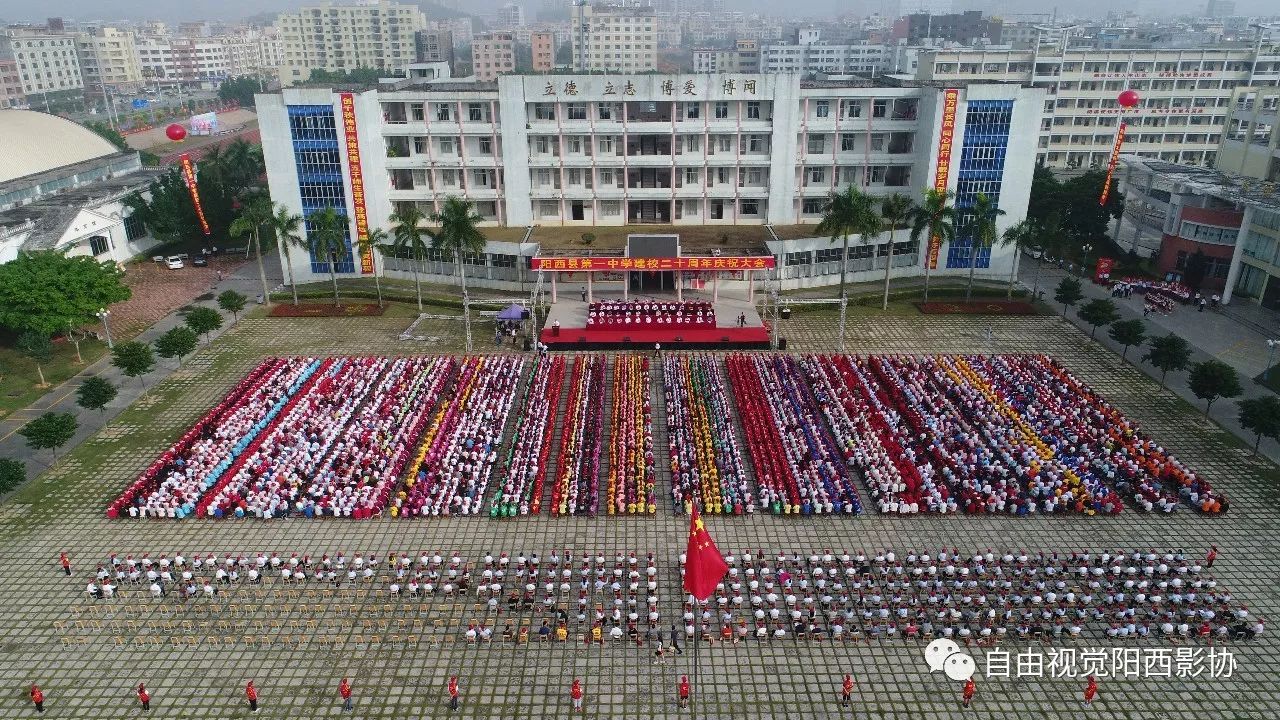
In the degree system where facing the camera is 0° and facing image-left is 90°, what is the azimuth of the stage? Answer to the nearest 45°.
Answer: approximately 0°

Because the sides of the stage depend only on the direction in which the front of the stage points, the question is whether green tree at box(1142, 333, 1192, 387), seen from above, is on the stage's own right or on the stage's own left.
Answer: on the stage's own left

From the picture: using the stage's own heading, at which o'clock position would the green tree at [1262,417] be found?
The green tree is roughly at 10 o'clock from the stage.

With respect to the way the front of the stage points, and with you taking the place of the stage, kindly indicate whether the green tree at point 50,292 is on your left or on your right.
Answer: on your right

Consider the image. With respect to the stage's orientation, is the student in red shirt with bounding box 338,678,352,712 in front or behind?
in front

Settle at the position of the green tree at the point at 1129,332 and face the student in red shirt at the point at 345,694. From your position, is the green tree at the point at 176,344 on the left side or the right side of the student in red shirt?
right

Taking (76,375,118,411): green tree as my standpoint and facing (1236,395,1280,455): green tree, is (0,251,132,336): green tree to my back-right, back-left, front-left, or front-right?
back-left

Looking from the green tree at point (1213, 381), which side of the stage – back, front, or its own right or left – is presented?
left

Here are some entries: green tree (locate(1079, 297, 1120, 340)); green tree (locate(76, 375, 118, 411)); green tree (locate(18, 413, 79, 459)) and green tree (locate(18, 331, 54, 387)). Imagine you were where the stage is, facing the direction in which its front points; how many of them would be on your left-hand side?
1

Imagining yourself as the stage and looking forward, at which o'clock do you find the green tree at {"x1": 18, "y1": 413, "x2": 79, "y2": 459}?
The green tree is roughly at 2 o'clock from the stage.

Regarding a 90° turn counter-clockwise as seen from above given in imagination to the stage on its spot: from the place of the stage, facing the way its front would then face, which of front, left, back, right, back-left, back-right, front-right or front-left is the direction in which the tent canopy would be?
back

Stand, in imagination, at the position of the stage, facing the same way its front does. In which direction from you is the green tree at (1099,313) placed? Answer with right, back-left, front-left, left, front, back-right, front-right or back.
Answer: left

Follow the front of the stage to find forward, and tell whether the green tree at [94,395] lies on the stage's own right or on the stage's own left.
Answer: on the stage's own right

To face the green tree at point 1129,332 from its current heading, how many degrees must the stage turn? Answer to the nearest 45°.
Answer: approximately 90° to its left

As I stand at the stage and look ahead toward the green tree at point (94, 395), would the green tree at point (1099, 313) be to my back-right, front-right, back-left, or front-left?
back-left
